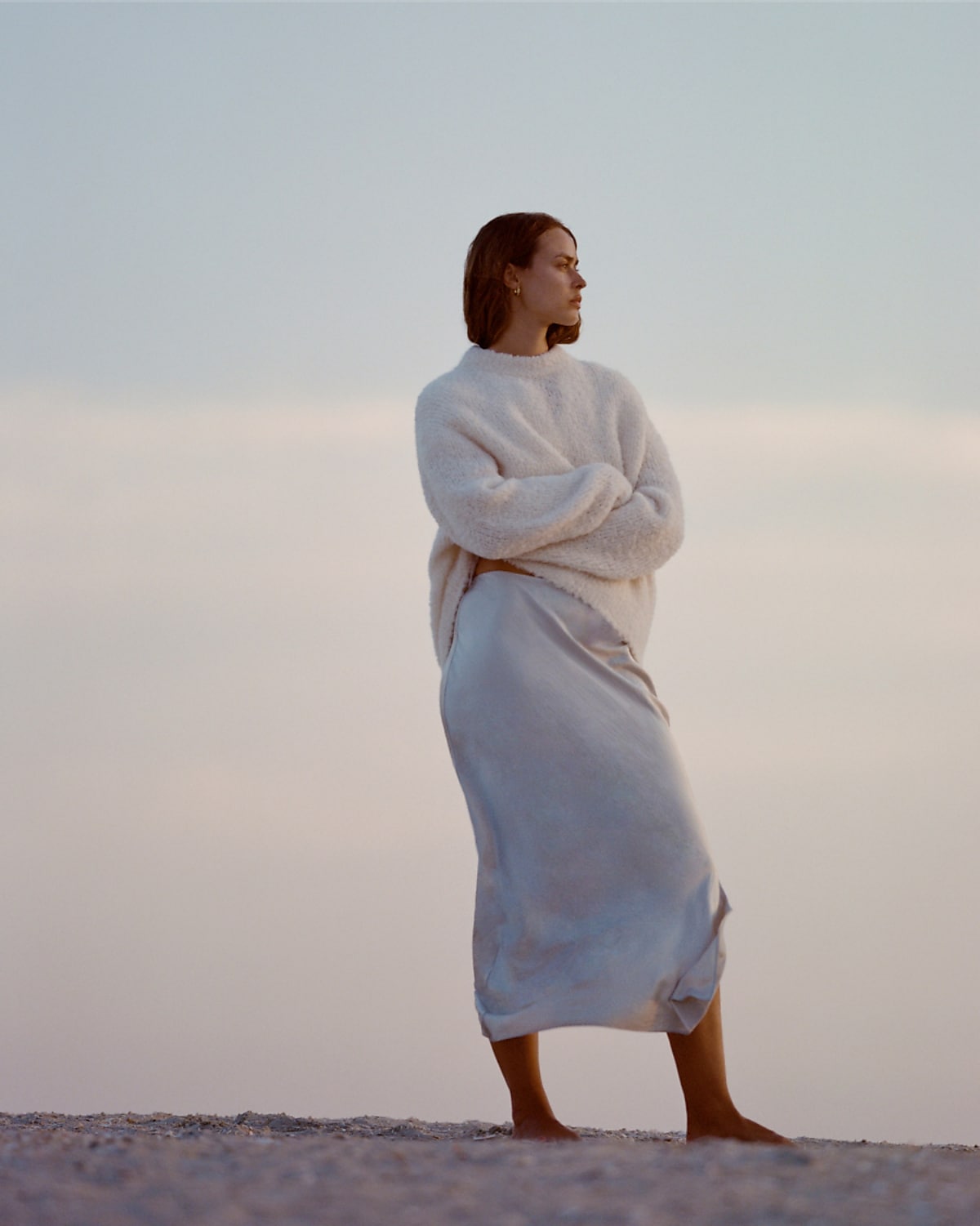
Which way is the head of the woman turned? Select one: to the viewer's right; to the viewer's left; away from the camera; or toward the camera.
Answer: to the viewer's right

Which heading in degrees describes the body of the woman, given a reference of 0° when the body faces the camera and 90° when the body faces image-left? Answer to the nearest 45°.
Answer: approximately 315°
